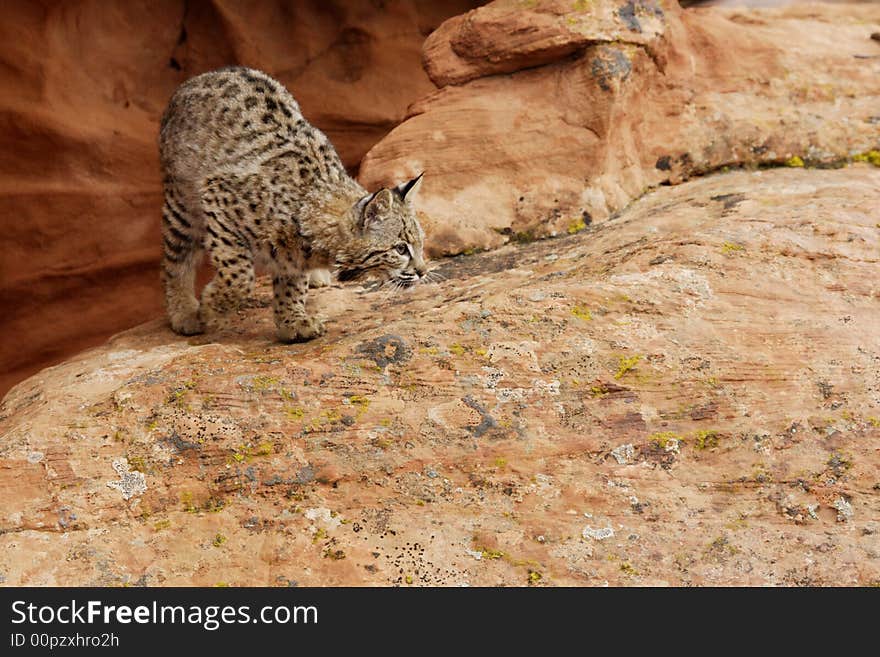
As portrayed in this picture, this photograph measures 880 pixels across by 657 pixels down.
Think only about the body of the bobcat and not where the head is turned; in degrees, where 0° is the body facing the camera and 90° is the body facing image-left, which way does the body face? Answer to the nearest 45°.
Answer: approximately 270°
